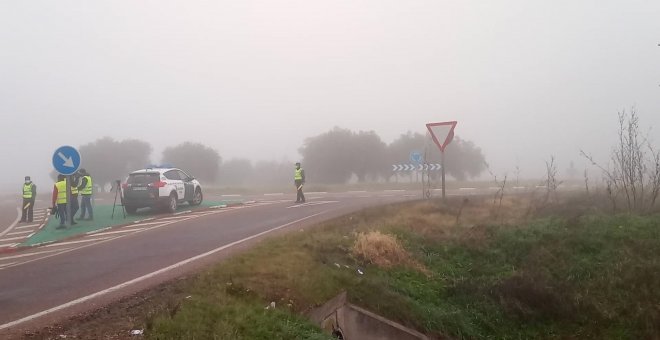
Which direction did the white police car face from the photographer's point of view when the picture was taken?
facing away from the viewer and to the right of the viewer

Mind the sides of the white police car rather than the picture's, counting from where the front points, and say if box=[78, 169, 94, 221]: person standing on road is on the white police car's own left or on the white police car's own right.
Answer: on the white police car's own left

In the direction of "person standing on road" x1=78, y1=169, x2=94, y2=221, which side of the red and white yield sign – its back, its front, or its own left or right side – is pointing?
right

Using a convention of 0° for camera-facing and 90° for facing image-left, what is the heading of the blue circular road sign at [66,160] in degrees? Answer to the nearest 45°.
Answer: approximately 0°

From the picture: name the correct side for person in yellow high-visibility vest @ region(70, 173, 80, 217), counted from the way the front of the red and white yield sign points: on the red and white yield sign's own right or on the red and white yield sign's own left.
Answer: on the red and white yield sign's own right

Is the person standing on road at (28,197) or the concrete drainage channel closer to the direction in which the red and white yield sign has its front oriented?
the concrete drainage channel

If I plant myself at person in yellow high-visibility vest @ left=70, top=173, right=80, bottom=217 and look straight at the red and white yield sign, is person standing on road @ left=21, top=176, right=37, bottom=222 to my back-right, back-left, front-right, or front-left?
back-left

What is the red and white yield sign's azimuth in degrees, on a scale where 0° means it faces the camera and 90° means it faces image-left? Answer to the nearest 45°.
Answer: approximately 0°
